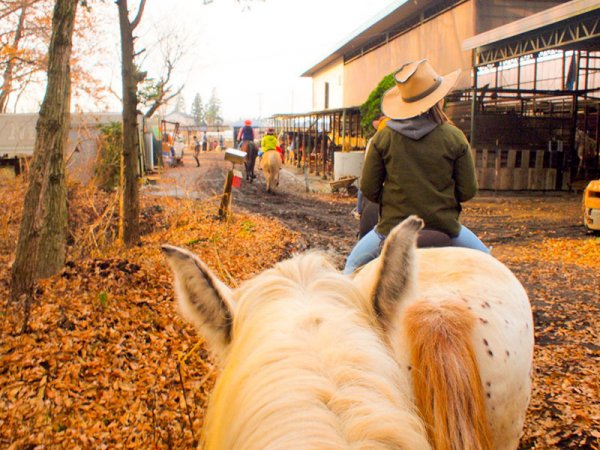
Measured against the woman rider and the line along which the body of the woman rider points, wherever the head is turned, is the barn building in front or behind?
in front

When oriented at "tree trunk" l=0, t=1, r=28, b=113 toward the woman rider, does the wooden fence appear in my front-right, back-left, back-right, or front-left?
front-left

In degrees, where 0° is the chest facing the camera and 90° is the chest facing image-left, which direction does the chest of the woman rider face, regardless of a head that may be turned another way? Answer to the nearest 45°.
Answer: approximately 180°

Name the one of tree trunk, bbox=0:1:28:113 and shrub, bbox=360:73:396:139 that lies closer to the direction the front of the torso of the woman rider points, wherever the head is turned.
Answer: the shrub

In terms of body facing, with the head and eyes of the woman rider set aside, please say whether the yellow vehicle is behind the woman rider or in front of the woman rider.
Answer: in front

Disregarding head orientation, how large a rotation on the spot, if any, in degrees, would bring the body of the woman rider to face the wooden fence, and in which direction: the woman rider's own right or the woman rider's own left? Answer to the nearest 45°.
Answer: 0° — they already face it

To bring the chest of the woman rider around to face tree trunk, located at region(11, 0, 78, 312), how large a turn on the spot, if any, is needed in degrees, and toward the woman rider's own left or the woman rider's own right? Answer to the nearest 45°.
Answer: approximately 45° to the woman rider's own left

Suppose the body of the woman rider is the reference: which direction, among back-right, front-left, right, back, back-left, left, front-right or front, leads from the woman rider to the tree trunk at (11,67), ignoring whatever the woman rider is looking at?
front-left

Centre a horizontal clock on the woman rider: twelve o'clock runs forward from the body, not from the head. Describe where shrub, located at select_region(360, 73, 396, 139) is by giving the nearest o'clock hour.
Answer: The shrub is roughly at 12 o'clock from the woman rider.
